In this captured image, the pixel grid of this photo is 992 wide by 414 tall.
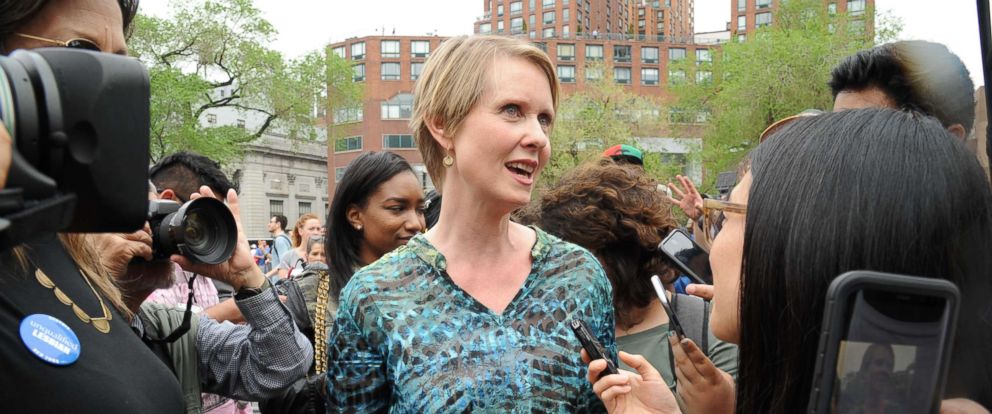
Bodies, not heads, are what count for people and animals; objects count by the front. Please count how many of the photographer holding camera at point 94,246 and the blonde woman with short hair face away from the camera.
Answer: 0

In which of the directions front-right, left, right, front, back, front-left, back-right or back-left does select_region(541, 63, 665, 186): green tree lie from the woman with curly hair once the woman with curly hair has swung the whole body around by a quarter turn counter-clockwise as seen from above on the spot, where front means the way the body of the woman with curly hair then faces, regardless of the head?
front-right

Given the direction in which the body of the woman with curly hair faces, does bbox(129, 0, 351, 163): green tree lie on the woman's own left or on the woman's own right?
on the woman's own left

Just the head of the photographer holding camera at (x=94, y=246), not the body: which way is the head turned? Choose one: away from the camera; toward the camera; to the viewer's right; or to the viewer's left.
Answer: to the viewer's right

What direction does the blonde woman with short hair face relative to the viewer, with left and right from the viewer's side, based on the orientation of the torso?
facing the viewer and to the right of the viewer

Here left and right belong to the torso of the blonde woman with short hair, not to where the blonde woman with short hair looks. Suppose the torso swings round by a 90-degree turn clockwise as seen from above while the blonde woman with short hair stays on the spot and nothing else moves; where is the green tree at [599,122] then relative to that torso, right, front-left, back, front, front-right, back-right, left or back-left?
back-right

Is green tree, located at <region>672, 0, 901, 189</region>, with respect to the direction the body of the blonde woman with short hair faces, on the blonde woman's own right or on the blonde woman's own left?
on the blonde woman's own left

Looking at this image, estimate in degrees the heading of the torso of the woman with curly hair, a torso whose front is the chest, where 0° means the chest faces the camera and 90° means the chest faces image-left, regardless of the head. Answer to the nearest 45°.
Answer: approximately 225°

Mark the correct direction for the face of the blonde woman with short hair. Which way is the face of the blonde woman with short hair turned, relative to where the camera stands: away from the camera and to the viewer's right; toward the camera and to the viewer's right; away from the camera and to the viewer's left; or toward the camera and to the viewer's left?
toward the camera and to the viewer's right
